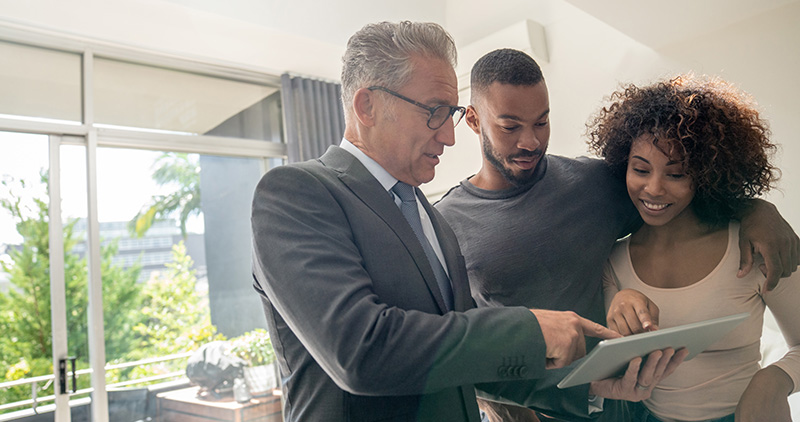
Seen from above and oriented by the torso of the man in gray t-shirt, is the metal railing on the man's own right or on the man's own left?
on the man's own right

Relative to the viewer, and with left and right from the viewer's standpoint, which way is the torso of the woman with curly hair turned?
facing the viewer and to the left of the viewer

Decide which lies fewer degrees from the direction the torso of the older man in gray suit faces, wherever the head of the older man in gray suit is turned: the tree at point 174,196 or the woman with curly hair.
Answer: the woman with curly hair

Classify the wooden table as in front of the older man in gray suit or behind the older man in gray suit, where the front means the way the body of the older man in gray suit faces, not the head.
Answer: behind

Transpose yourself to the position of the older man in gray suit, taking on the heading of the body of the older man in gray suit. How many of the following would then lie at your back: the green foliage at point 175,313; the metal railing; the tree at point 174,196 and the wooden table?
4

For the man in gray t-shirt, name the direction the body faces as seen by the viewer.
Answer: toward the camera

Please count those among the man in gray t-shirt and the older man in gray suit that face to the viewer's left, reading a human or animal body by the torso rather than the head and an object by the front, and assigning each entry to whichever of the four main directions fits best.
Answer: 0

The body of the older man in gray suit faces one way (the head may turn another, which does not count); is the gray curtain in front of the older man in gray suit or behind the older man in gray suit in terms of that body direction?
behind

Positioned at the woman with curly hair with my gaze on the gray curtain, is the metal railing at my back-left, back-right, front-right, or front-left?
front-left

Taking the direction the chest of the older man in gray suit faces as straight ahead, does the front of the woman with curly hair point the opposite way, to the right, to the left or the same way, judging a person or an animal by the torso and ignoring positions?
to the right

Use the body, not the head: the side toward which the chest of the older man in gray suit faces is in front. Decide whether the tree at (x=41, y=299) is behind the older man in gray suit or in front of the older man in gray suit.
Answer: behind

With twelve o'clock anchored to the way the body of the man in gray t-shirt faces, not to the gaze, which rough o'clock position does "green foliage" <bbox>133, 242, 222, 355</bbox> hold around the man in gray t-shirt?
The green foliage is roughly at 4 o'clock from the man in gray t-shirt.

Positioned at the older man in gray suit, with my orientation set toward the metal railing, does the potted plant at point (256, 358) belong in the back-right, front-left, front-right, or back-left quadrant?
front-right

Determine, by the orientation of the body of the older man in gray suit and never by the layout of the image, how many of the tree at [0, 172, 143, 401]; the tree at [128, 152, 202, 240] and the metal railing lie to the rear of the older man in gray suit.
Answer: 3

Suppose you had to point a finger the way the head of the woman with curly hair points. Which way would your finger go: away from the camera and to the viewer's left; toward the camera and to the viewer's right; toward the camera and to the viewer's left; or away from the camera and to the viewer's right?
toward the camera and to the viewer's left

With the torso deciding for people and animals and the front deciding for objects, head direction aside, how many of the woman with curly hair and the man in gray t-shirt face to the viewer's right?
0

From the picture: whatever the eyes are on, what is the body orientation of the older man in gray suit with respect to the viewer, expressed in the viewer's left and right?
facing the viewer and to the right of the viewer
